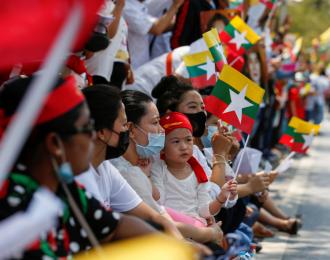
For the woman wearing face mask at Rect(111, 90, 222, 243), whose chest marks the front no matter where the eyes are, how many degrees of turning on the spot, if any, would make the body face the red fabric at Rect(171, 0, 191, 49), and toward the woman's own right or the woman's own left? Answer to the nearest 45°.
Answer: approximately 90° to the woman's own left

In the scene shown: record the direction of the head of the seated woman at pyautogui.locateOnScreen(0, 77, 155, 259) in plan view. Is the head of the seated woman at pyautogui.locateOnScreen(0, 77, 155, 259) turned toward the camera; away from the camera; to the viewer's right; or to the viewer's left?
to the viewer's right

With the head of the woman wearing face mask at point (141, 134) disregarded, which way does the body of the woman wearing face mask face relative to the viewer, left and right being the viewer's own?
facing to the right of the viewer

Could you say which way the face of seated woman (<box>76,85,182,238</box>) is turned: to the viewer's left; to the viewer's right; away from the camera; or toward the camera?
to the viewer's right

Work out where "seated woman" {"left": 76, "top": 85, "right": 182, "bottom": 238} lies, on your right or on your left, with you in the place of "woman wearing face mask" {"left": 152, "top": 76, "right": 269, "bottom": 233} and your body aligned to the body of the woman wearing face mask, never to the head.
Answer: on your right

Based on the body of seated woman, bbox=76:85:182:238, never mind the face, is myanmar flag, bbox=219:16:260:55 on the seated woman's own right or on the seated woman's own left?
on the seated woman's own left

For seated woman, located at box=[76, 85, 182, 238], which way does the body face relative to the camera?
to the viewer's right

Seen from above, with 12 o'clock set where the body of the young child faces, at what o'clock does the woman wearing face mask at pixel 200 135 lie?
The woman wearing face mask is roughly at 8 o'clock from the young child.

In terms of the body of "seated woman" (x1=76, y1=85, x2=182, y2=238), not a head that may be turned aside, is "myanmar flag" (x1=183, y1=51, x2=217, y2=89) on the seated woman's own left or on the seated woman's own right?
on the seated woman's own left

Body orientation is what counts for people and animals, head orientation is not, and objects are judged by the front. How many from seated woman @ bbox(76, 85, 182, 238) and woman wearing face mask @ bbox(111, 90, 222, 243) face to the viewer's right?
2

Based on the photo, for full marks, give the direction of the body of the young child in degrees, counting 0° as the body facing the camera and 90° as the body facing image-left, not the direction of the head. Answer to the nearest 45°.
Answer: approximately 315°
